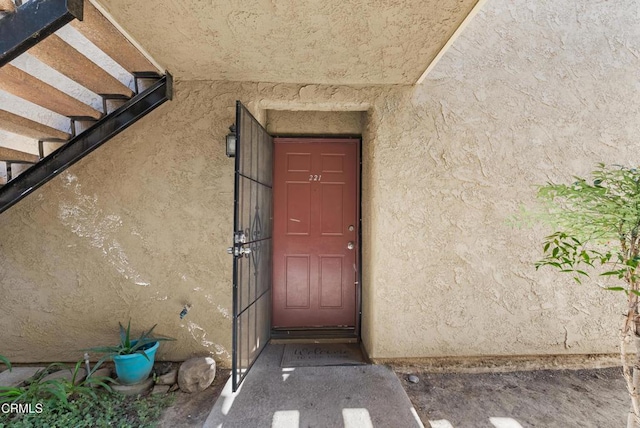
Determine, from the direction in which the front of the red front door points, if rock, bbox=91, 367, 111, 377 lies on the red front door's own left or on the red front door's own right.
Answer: on the red front door's own right

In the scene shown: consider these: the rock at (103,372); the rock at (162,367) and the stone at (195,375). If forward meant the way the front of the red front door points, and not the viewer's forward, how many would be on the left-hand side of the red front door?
0

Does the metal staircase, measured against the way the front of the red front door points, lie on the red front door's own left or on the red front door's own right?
on the red front door's own right

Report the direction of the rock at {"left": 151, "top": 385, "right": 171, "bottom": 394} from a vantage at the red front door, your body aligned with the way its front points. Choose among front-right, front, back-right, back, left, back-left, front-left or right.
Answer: front-right

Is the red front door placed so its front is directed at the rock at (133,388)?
no

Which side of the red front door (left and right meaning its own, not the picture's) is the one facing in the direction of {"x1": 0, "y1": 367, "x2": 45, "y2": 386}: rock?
right

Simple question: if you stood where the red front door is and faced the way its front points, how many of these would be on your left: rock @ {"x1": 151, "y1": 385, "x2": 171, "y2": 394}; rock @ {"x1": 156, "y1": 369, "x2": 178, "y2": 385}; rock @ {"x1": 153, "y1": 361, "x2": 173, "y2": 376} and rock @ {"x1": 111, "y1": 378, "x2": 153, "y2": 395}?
0

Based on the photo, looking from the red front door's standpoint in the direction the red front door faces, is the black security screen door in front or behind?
in front

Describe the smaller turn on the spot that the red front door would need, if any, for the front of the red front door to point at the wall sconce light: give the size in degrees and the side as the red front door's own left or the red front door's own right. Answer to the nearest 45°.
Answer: approximately 45° to the red front door's own right

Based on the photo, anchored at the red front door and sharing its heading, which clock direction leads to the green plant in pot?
The green plant in pot is roughly at 2 o'clock from the red front door.

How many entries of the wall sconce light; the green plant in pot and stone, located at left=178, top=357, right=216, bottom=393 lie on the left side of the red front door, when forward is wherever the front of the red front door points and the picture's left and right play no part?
0

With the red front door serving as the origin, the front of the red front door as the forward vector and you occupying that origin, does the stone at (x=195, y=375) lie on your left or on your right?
on your right

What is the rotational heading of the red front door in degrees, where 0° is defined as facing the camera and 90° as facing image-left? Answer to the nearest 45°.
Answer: approximately 0°
